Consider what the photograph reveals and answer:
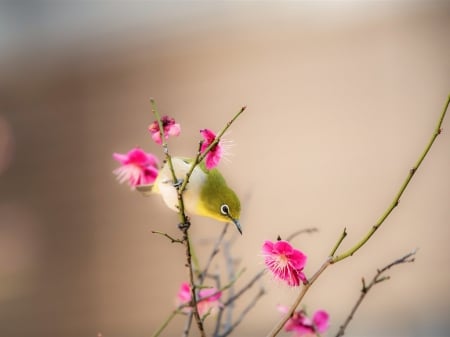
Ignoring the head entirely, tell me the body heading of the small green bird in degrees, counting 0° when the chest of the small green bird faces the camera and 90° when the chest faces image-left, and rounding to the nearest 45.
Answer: approximately 270°
